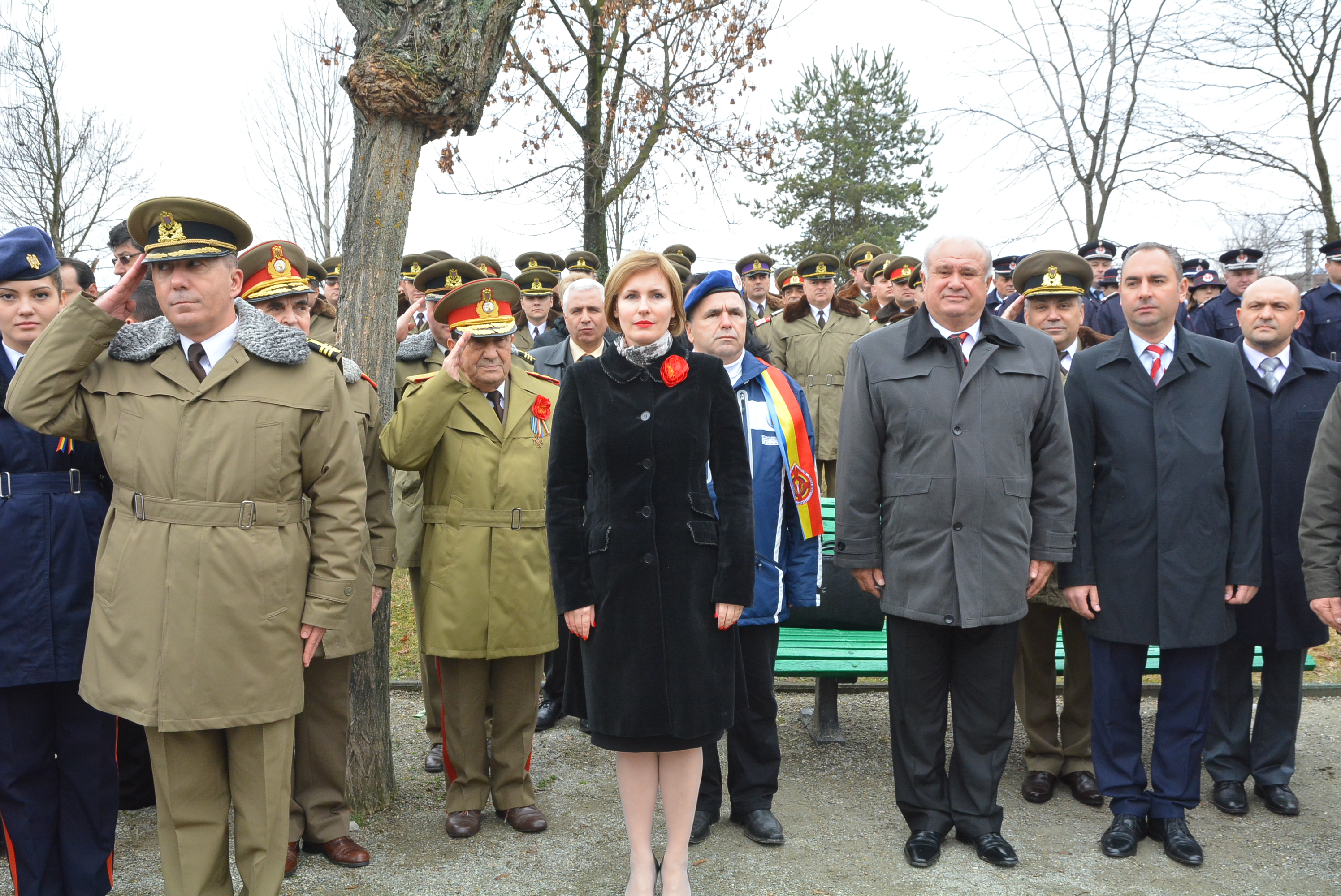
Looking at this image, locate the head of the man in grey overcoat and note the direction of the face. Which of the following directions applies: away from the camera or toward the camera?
toward the camera

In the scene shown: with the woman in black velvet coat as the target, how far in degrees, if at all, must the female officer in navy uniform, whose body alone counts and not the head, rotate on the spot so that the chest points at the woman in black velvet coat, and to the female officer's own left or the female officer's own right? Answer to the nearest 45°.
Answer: approximately 45° to the female officer's own left

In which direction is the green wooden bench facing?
toward the camera

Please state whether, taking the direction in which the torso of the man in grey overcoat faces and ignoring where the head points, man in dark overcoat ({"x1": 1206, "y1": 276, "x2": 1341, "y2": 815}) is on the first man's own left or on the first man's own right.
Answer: on the first man's own left

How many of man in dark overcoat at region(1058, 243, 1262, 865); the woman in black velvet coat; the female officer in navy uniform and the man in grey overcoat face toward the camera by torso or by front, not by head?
4

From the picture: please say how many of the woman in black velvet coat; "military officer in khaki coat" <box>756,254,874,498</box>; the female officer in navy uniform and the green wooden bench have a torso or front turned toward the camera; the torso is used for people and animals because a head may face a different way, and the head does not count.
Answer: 4

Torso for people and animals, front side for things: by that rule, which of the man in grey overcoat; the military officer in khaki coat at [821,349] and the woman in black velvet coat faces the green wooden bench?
the military officer in khaki coat

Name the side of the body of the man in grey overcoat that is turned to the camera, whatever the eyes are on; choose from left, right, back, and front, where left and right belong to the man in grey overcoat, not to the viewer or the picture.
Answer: front

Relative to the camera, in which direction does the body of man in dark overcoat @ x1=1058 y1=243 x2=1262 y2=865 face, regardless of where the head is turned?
toward the camera

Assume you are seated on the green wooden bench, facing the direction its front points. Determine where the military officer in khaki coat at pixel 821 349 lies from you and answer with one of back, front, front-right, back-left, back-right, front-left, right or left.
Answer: back

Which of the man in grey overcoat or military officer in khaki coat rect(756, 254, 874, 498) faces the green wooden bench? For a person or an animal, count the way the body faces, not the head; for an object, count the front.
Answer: the military officer in khaki coat

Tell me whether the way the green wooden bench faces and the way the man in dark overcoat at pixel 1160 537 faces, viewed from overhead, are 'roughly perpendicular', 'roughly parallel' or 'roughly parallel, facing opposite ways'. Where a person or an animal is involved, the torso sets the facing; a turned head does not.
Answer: roughly parallel

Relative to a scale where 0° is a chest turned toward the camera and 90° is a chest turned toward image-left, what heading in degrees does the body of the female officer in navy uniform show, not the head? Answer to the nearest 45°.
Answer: approximately 0°

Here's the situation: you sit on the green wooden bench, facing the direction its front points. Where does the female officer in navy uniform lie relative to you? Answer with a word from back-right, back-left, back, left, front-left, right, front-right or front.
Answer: front-right

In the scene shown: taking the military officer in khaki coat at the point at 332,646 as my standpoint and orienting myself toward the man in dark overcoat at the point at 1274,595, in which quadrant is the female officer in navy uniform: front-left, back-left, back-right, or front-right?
back-right

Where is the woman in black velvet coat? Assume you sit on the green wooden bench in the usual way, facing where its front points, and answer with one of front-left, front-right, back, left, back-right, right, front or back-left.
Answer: front

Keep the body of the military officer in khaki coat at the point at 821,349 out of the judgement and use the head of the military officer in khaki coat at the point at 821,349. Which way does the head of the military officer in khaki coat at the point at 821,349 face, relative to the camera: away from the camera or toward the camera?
toward the camera
